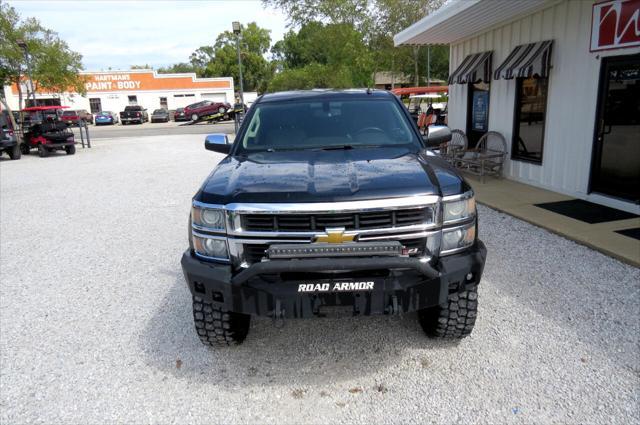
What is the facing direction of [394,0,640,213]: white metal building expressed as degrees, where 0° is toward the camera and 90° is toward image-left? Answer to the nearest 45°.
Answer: approximately 45°

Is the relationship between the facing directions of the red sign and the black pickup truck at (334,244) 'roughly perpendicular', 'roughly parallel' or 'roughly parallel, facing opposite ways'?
roughly perpendicular

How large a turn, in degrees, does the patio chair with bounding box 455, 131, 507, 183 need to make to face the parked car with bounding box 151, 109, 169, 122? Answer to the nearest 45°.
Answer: approximately 90° to its right

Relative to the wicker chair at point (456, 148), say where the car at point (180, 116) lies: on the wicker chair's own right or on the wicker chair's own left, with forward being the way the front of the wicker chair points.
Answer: on the wicker chair's own right

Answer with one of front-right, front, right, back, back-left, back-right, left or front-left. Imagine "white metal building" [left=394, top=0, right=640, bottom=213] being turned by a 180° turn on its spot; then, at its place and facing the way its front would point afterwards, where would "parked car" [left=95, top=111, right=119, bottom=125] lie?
left

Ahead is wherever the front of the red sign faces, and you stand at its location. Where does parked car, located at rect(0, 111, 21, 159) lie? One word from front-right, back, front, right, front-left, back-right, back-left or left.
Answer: front-right

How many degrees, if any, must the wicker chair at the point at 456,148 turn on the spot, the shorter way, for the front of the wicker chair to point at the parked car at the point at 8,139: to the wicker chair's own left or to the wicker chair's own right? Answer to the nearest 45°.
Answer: approximately 45° to the wicker chair's own right

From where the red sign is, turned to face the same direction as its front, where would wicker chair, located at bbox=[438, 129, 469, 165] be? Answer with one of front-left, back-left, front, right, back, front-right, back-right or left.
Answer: right

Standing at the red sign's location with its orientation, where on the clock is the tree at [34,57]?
The tree is roughly at 2 o'clock from the red sign.

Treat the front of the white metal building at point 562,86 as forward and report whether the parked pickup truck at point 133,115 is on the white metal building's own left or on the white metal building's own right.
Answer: on the white metal building's own right

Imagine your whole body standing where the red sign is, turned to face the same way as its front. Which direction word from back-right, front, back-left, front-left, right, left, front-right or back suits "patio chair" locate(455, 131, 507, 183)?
right

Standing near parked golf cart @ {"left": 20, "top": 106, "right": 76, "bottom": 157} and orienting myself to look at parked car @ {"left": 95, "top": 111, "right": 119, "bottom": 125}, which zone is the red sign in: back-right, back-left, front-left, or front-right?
back-right

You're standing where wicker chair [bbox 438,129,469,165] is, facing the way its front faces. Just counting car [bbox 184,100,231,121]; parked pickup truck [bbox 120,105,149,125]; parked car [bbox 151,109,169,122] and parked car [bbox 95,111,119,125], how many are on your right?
4
